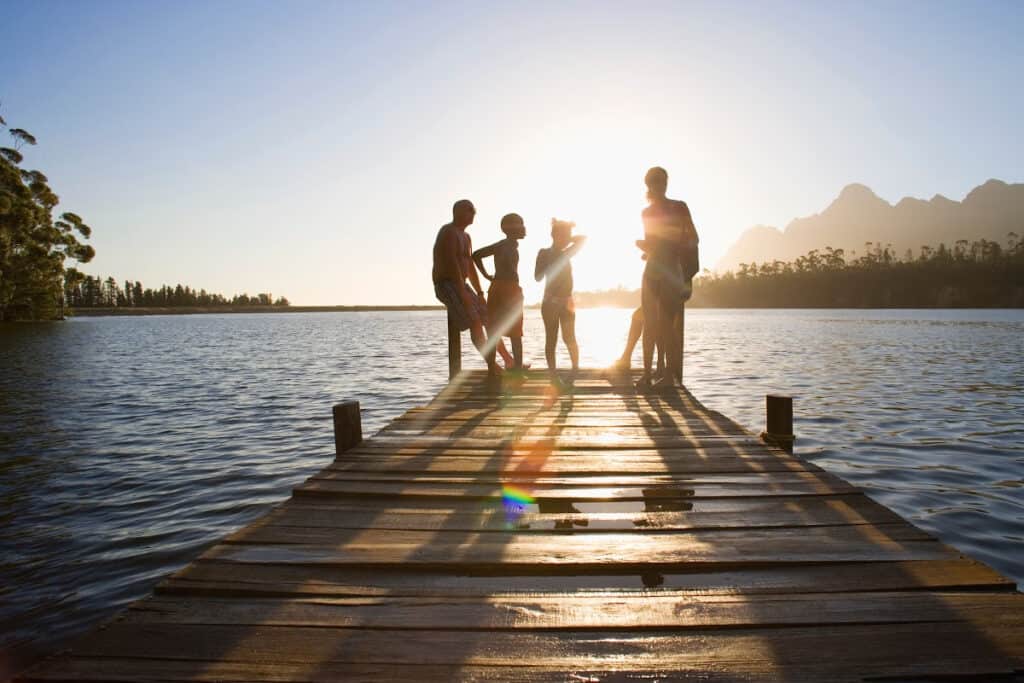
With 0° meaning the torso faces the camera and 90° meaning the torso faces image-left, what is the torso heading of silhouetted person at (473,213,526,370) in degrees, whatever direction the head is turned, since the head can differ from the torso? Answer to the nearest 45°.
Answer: approximately 270°

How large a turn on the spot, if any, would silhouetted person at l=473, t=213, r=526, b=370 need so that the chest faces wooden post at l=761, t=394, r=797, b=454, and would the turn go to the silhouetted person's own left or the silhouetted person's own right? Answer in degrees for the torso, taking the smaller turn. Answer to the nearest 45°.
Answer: approximately 45° to the silhouetted person's own right

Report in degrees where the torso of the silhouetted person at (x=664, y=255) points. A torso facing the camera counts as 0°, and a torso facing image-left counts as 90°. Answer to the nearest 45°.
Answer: approximately 45°

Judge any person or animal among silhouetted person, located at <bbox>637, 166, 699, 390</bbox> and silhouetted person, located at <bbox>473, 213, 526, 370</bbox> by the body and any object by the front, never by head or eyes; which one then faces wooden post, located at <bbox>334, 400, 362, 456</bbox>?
silhouetted person, located at <bbox>637, 166, 699, 390</bbox>

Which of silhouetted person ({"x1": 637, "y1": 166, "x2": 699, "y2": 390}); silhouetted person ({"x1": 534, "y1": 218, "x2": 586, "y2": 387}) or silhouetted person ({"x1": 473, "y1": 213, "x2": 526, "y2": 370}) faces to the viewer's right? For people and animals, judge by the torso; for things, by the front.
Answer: silhouetted person ({"x1": 473, "y1": 213, "x2": 526, "y2": 370})

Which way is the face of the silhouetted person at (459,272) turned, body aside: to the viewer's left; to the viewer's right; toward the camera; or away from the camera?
to the viewer's right
